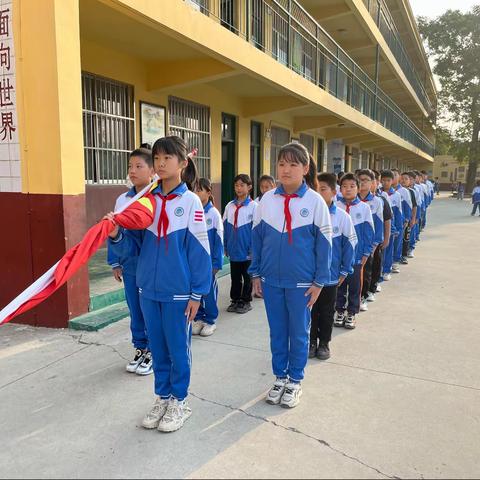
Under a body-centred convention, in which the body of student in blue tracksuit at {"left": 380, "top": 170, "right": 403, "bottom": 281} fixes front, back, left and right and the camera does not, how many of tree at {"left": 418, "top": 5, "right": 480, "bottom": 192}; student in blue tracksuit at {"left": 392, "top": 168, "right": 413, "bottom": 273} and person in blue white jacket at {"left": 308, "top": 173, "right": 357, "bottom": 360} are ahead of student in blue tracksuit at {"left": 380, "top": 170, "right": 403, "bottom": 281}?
1

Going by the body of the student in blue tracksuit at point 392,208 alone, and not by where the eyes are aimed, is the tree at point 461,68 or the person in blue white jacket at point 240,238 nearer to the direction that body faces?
the person in blue white jacket

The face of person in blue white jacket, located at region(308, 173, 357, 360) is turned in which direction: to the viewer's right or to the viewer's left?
to the viewer's left

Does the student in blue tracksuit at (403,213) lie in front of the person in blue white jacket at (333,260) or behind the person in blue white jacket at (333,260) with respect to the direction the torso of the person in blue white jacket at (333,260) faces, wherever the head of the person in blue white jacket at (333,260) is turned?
behind

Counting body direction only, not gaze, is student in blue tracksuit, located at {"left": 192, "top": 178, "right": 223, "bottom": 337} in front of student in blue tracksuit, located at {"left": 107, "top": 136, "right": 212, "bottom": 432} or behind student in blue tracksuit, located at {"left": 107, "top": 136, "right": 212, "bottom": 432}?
behind

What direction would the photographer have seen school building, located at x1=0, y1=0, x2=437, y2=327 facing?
facing the viewer and to the right of the viewer

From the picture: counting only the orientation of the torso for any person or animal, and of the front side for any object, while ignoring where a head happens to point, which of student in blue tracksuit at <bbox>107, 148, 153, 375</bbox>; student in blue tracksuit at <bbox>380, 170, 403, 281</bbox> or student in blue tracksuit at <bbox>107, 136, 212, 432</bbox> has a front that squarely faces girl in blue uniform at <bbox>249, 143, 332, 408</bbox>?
student in blue tracksuit at <bbox>380, 170, 403, 281</bbox>

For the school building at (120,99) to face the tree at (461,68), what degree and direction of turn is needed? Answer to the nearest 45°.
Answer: approximately 90° to its left

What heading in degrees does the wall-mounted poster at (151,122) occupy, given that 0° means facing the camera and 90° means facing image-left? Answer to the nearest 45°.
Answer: approximately 315°

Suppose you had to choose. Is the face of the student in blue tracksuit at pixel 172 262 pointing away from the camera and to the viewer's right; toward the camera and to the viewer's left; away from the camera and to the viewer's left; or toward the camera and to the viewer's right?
toward the camera and to the viewer's left

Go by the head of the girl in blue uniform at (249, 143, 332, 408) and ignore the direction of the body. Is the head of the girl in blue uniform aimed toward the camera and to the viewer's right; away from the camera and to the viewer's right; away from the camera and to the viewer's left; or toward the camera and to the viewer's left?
toward the camera and to the viewer's left

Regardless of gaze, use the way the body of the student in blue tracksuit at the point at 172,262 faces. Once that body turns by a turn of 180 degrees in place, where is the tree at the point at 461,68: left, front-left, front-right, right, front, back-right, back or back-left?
front

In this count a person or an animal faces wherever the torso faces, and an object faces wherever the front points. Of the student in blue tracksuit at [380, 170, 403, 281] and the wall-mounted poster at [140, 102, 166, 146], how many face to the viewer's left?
0

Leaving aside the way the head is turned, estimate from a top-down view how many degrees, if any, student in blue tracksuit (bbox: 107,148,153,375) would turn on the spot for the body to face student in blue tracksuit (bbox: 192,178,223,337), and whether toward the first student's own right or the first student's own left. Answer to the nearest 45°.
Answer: approximately 180°

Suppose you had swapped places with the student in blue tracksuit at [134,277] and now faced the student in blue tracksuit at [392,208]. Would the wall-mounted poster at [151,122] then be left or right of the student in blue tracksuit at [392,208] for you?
left

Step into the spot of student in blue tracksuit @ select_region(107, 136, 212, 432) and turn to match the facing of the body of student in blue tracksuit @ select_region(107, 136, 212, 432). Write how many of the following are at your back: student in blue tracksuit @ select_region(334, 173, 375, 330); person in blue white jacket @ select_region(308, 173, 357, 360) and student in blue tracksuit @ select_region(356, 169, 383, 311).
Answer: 3
